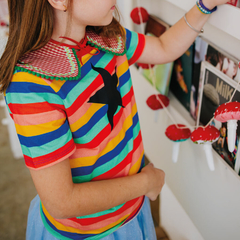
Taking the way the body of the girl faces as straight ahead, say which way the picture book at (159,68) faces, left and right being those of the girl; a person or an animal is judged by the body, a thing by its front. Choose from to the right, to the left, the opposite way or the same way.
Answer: to the right

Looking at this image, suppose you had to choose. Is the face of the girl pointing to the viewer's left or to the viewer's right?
to the viewer's right

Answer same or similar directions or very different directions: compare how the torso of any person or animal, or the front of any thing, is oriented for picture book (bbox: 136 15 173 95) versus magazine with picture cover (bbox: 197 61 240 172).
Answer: same or similar directions

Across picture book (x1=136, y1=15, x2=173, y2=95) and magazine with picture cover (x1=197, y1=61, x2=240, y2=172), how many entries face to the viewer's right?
0

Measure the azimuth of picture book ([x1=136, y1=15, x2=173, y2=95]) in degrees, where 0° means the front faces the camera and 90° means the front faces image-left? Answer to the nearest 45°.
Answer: approximately 45°

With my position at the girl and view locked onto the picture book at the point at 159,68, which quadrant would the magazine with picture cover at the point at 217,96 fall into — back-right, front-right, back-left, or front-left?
front-right

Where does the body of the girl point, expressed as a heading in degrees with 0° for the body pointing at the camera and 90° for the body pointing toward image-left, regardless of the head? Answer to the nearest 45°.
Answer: approximately 315°

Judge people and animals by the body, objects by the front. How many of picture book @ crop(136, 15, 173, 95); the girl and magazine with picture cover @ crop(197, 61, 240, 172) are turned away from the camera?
0

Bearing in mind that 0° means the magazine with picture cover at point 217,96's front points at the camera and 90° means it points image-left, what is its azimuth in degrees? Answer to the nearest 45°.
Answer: approximately 45°
